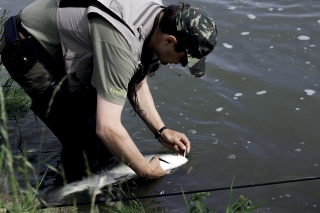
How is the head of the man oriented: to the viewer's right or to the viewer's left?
to the viewer's right

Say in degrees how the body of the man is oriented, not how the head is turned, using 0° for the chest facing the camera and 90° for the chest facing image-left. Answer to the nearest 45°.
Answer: approximately 270°
